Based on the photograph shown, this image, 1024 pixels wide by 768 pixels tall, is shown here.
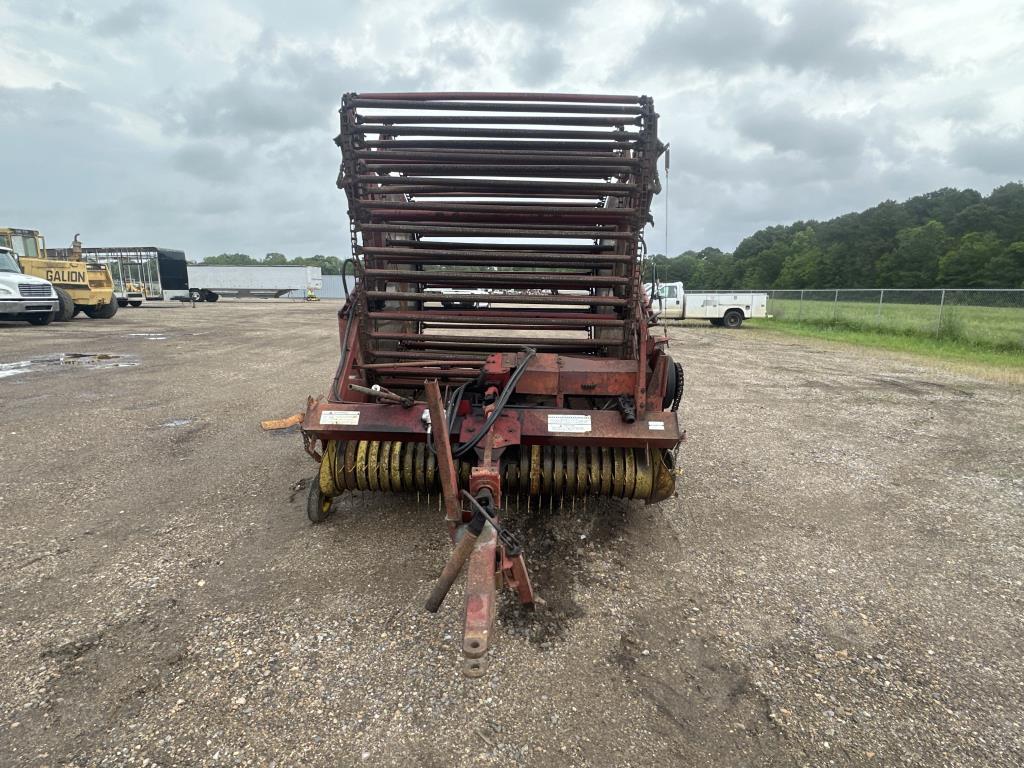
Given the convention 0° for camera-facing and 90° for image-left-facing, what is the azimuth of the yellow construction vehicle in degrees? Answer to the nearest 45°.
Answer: approximately 135°

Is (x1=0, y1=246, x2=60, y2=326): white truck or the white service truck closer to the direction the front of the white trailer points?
the white service truck

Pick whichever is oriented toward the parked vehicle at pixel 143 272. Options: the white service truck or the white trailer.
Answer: the white service truck

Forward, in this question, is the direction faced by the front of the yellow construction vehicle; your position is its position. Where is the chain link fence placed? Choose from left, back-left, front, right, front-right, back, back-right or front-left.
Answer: back

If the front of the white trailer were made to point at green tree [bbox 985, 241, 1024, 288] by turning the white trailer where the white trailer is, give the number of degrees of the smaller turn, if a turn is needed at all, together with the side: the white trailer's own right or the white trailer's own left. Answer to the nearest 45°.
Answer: approximately 45° to the white trailer's own right

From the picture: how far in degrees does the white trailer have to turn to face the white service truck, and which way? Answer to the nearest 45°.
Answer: approximately 45° to its right

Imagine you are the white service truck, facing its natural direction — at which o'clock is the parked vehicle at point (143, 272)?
The parked vehicle is roughly at 12 o'clock from the white service truck.

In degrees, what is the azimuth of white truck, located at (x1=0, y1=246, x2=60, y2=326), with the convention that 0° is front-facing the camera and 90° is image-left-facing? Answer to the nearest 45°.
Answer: approximately 315°

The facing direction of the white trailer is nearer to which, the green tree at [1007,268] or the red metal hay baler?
the green tree

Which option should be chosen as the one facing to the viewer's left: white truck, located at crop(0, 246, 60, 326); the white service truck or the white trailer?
the white service truck

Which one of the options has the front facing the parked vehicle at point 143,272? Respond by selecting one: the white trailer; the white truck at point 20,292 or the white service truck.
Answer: the white service truck

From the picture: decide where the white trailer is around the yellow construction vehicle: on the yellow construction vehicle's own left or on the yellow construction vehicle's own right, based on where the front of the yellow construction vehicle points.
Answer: on the yellow construction vehicle's own right

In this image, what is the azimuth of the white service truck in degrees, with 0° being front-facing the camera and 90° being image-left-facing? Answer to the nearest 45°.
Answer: approximately 90°

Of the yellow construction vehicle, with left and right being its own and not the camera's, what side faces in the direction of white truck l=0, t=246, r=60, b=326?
left

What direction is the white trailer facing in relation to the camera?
to the viewer's right

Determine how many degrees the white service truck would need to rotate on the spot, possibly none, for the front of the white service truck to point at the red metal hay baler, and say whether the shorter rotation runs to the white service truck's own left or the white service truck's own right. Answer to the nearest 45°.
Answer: approximately 90° to the white service truck's own left
